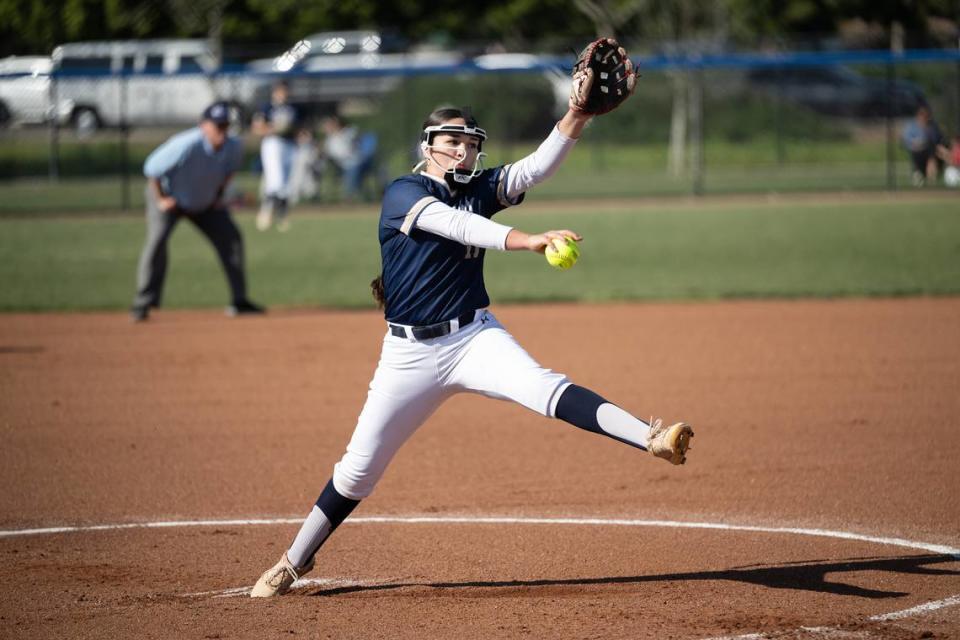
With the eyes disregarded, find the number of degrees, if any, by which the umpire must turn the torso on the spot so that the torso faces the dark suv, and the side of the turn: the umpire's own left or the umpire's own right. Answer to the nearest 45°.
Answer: approximately 90° to the umpire's own left

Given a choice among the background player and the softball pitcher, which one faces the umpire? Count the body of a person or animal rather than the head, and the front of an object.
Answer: the background player

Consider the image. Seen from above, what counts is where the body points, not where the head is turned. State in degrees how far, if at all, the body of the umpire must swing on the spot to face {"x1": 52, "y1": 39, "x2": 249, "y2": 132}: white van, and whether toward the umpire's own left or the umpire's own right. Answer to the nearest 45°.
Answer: approximately 135° to the umpire's own left

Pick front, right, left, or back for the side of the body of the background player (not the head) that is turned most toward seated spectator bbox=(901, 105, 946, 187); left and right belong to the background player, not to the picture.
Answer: left

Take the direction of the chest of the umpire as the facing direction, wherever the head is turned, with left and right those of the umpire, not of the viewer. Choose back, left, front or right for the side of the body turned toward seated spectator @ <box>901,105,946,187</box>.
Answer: left

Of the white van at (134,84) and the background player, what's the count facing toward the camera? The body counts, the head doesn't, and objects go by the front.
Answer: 1

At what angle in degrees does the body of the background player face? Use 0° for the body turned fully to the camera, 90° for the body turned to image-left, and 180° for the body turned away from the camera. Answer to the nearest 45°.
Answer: approximately 0°
